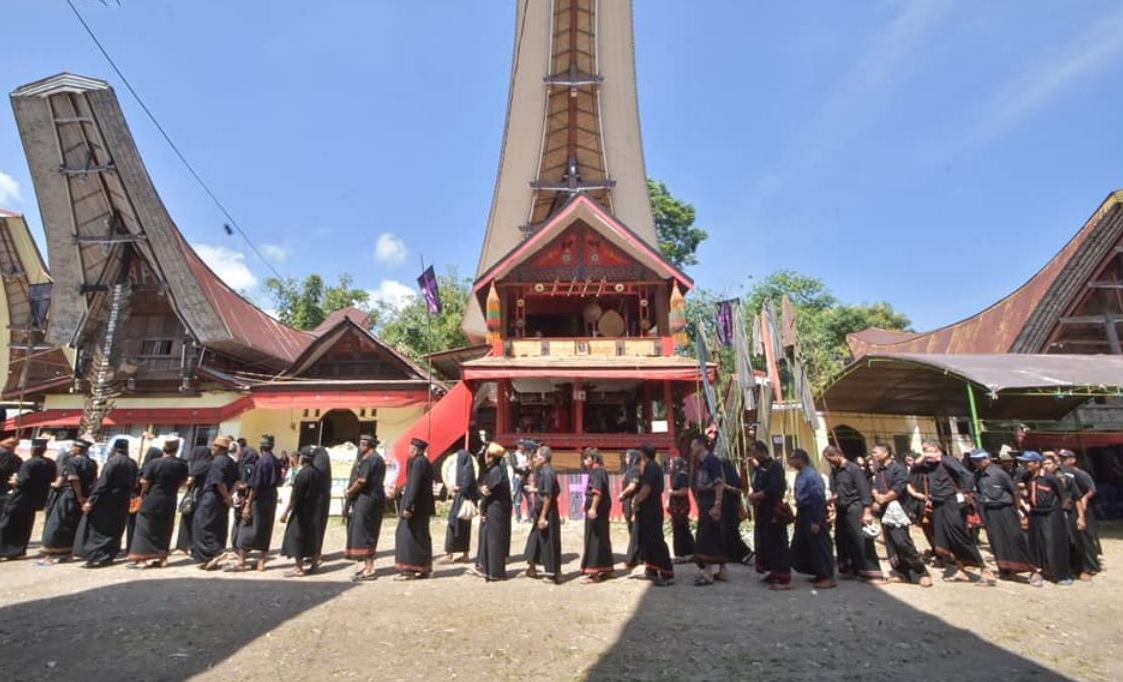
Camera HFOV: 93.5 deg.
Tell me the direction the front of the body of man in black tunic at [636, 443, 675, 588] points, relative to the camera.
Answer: to the viewer's left

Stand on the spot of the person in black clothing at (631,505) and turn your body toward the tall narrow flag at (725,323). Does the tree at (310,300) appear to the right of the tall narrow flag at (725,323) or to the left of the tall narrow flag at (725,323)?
left

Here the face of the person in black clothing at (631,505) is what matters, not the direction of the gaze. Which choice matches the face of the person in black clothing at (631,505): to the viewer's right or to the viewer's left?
to the viewer's left

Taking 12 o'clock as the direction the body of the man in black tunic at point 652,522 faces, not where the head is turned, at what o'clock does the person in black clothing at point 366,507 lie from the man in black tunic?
The person in black clothing is roughly at 12 o'clock from the man in black tunic.

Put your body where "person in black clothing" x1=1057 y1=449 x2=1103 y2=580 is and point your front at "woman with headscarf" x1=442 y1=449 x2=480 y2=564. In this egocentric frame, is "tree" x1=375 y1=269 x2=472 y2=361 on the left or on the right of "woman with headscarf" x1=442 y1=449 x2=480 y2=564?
right

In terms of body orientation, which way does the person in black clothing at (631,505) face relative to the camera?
to the viewer's left

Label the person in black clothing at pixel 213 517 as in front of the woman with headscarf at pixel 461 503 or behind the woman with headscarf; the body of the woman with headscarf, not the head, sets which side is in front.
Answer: in front

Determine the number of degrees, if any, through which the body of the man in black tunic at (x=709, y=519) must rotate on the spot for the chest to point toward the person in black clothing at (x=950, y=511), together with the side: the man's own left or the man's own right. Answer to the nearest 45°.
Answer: approximately 180°

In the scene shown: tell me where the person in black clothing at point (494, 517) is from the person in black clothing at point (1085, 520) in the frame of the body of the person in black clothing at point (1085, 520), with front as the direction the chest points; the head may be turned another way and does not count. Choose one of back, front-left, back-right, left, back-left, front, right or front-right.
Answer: front-left

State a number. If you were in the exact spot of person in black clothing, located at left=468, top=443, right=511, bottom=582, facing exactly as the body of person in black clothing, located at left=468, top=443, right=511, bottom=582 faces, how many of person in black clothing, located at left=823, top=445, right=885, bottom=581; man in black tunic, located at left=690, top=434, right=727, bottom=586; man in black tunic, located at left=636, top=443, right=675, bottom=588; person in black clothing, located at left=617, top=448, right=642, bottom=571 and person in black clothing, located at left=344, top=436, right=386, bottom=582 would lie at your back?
4

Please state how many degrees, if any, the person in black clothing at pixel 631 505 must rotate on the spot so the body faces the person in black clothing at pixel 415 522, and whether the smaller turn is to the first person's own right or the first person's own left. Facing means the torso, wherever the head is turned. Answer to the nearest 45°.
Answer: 0° — they already face them

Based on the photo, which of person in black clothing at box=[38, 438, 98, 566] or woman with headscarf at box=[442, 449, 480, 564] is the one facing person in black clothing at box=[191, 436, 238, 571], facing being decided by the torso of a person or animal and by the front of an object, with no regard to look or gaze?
the woman with headscarf

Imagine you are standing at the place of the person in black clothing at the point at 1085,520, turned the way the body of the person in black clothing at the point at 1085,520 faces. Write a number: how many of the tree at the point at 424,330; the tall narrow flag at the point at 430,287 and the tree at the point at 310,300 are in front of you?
3

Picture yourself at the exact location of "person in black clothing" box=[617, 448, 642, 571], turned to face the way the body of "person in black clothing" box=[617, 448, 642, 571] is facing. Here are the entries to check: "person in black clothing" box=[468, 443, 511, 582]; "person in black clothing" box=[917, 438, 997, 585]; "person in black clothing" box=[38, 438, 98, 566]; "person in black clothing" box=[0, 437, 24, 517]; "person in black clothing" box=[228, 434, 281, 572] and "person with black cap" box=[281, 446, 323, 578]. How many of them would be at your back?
1

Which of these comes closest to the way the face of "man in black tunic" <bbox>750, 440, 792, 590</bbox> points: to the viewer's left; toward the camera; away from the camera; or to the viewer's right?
to the viewer's left

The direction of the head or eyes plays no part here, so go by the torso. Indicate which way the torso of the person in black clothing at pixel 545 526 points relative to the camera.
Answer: to the viewer's left

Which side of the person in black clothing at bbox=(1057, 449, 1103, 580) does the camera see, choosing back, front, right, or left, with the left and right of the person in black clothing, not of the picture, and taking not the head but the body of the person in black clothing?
left

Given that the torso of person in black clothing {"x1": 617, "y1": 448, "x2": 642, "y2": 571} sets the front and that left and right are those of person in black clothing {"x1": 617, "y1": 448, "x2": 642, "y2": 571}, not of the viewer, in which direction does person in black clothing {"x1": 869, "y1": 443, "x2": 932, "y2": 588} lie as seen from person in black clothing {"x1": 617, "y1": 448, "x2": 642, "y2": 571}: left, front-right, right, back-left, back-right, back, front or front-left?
back

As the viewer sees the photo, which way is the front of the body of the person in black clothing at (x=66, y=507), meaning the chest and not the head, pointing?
to the viewer's left

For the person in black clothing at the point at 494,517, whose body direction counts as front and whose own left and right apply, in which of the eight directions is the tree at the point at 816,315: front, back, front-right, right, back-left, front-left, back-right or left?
back-right
